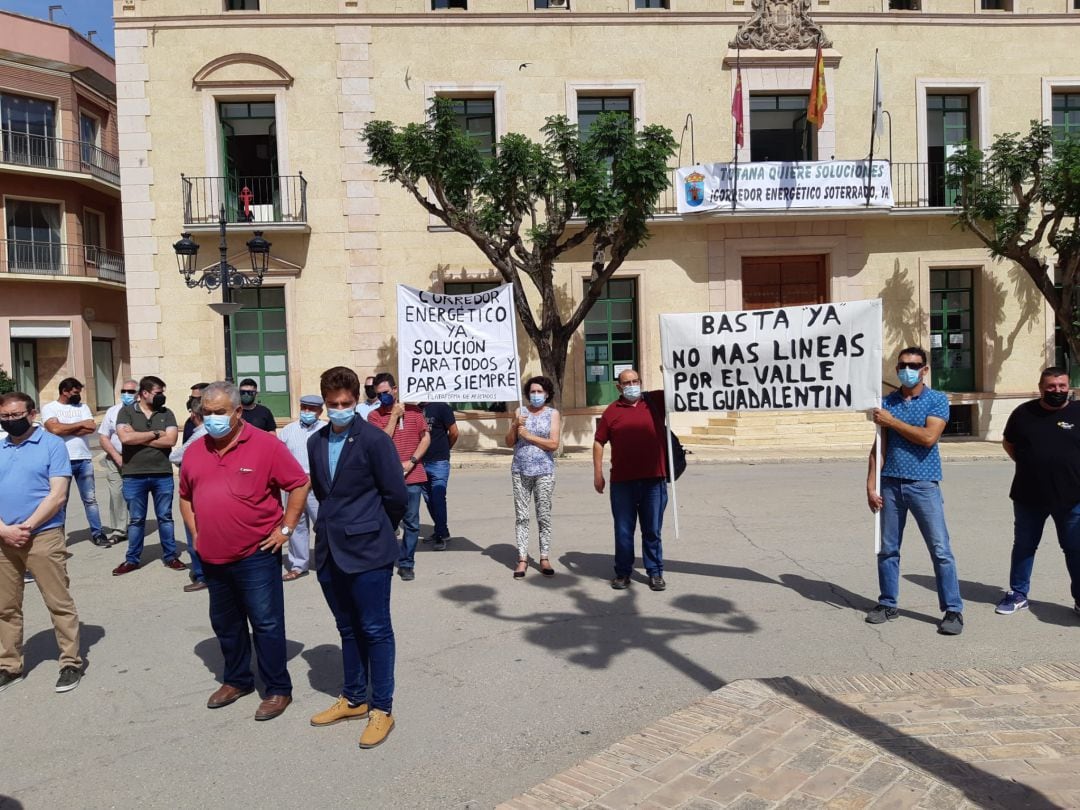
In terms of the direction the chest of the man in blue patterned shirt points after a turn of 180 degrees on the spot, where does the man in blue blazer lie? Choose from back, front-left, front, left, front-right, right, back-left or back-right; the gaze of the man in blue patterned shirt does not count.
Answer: back

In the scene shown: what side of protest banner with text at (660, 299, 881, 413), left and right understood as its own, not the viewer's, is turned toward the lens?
front

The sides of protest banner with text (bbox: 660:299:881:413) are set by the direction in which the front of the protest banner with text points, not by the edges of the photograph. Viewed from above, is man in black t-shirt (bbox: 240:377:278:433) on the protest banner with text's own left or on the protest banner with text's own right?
on the protest banner with text's own right

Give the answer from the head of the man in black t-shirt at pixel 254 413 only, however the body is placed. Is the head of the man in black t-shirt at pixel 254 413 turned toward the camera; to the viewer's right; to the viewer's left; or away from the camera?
toward the camera

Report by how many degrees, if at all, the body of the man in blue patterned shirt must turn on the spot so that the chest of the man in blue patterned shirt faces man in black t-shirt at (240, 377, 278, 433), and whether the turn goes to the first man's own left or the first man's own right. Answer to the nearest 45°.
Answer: approximately 45° to the first man's own right

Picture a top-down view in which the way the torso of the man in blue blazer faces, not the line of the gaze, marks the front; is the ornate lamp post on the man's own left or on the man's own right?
on the man's own right

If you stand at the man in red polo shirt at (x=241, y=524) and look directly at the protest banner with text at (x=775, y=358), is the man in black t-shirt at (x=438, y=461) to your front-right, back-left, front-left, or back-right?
front-left

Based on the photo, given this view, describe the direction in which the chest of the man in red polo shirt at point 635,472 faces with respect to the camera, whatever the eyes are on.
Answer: toward the camera

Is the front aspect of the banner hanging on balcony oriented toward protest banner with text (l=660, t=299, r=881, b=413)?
yes

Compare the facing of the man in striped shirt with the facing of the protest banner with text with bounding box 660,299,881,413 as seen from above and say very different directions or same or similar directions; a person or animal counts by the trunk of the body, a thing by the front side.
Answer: same or similar directions

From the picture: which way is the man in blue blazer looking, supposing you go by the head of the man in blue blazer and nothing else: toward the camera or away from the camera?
toward the camera

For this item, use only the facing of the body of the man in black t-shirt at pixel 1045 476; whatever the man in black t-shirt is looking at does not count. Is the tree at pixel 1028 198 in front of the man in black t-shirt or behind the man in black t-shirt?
behind

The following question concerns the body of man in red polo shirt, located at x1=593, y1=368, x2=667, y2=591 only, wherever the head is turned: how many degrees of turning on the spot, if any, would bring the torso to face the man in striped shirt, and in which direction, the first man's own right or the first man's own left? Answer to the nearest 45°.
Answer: approximately 135° to the first man's own right

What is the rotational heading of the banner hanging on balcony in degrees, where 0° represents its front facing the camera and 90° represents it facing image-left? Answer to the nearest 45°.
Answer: approximately 0°

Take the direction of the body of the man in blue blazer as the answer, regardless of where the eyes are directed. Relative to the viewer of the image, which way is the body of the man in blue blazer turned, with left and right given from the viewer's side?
facing the viewer and to the left of the viewer

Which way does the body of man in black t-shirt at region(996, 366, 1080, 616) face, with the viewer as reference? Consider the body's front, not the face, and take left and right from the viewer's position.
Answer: facing the viewer

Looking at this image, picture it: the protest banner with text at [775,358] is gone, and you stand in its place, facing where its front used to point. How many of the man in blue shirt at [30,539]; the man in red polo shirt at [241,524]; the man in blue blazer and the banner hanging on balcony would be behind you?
1

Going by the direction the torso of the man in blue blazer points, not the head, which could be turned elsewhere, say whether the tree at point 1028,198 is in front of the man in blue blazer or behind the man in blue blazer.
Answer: behind
